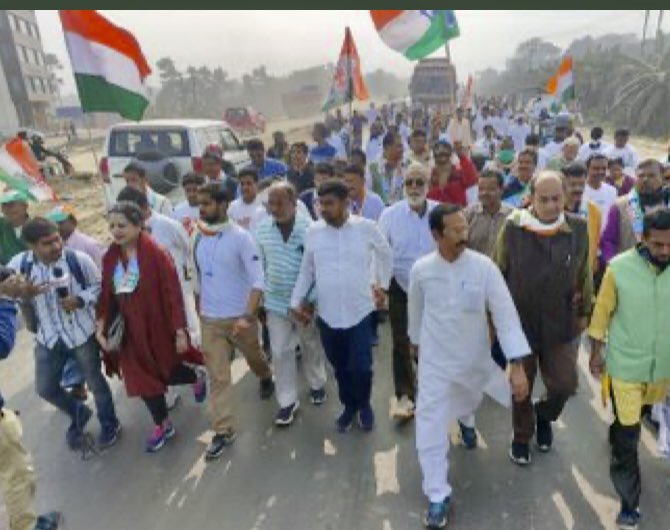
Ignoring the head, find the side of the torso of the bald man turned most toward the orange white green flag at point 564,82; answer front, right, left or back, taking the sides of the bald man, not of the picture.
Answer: back

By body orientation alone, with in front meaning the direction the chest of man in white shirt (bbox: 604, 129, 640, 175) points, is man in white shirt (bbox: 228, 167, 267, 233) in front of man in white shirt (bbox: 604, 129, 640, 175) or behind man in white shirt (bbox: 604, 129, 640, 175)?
in front

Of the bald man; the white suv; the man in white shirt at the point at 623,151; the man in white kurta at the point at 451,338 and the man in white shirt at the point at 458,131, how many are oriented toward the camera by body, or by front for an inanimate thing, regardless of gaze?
4

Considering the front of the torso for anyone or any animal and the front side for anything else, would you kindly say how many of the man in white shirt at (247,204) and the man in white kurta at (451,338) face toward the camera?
2

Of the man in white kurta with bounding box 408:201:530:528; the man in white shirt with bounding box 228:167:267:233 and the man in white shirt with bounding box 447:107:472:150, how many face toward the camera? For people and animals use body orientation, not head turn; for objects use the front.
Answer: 3

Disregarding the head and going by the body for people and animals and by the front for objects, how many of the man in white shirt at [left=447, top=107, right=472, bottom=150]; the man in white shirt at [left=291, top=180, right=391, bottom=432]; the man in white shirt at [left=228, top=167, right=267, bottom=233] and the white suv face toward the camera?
3

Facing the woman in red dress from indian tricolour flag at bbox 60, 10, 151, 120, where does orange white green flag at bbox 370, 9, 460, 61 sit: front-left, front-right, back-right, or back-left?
back-left

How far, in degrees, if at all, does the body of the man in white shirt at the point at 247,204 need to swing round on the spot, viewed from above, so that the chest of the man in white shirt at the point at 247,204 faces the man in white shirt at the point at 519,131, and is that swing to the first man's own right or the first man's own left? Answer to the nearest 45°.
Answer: approximately 135° to the first man's own left

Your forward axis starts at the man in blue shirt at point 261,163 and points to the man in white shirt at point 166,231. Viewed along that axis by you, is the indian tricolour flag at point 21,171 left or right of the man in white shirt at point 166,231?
right

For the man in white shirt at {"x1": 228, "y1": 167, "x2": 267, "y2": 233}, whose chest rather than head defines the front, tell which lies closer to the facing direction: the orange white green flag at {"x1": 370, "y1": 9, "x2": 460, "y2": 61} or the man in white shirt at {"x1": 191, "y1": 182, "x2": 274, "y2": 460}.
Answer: the man in white shirt

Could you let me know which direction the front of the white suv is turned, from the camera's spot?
facing away from the viewer and to the right of the viewer

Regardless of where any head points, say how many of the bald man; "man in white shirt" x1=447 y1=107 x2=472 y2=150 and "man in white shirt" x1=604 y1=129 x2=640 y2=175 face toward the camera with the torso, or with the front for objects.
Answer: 3

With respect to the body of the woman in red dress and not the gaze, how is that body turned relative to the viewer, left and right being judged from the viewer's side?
facing the viewer and to the left of the viewer
